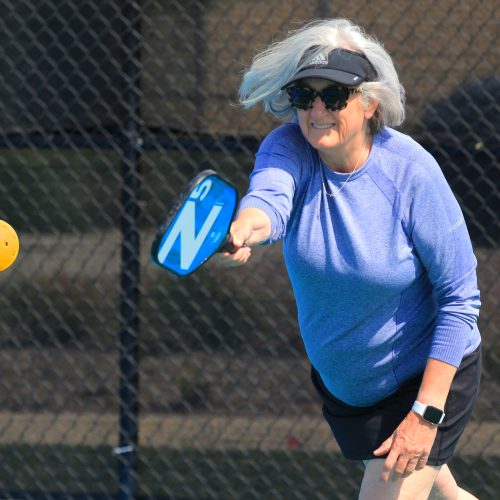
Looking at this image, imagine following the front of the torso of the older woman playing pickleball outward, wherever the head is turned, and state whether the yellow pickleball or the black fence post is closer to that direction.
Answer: the yellow pickleball

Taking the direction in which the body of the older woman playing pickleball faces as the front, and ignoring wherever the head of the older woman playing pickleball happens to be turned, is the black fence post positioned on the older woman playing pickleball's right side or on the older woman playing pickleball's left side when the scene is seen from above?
on the older woman playing pickleball's right side

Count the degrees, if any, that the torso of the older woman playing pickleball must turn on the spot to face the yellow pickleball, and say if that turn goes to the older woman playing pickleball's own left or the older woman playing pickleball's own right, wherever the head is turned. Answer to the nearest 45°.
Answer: approximately 45° to the older woman playing pickleball's own right

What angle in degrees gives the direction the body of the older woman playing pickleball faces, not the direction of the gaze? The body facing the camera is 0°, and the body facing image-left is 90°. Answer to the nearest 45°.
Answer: approximately 45°
